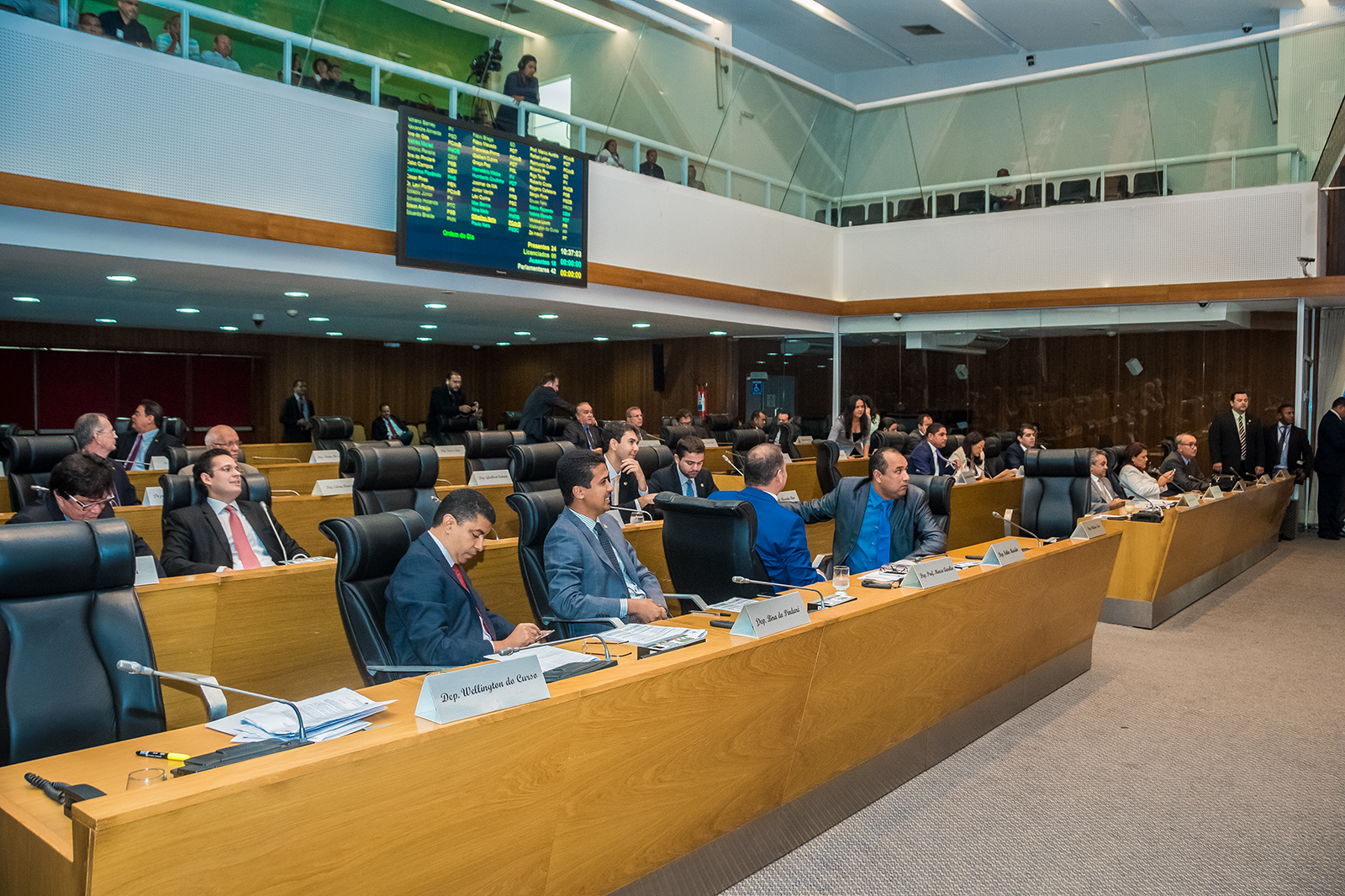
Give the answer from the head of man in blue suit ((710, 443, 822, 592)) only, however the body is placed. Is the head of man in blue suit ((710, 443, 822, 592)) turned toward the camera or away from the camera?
away from the camera

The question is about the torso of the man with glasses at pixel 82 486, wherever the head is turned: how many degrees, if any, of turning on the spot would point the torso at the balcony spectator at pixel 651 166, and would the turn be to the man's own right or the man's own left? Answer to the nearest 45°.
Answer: approximately 90° to the man's own left

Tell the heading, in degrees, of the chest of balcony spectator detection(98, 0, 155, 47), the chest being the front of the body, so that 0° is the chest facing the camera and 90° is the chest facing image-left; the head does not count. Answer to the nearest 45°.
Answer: approximately 315°

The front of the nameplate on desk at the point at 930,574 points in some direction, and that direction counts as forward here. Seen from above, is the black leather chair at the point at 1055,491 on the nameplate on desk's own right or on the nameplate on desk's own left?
on the nameplate on desk's own left

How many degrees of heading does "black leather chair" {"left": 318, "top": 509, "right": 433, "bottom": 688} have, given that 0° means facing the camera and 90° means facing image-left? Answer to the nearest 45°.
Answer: approximately 315°

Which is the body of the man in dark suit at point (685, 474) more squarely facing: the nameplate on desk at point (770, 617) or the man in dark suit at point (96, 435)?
the nameplate on desk
